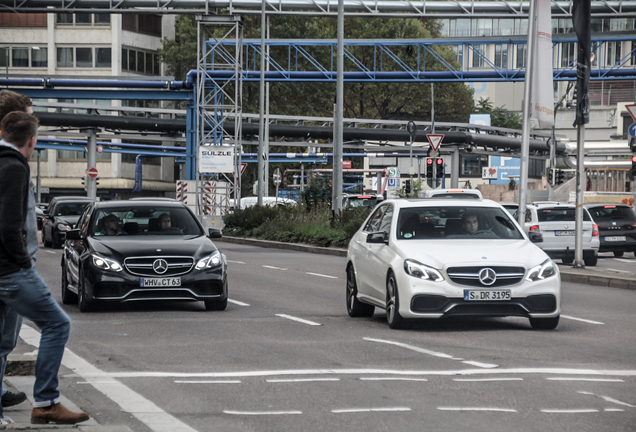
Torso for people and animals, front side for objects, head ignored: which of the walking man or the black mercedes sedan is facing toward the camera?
the black mercedes sedan

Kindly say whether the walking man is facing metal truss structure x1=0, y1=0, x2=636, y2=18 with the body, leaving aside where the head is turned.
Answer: no

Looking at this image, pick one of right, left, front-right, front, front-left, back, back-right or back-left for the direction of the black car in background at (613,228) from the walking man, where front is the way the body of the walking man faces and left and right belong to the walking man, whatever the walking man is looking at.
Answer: front-left

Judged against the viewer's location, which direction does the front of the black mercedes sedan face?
facing the viewer

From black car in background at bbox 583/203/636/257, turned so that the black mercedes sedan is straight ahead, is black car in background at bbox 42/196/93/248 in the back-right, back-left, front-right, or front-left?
front-right

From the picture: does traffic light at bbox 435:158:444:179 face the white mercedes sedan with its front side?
yes

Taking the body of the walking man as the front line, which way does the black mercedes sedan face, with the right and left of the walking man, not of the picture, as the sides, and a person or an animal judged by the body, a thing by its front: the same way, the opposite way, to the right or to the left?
to the right

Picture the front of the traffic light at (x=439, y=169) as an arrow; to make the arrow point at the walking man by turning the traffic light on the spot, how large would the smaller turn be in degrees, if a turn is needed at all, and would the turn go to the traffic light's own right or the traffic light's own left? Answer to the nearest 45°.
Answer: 0° — it already faces them

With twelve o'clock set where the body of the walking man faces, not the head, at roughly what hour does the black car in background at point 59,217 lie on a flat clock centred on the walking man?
The black car in background is roughly at 9 o'clock from the walking man.

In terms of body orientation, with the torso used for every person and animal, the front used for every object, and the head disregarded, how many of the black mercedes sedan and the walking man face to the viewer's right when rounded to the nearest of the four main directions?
1

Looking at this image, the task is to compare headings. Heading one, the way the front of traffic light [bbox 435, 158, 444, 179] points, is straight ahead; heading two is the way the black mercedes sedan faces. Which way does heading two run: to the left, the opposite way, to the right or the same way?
the same way

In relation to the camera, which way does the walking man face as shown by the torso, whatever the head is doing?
to the viewer's right

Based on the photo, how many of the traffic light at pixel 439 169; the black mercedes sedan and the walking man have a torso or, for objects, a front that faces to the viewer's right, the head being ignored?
1

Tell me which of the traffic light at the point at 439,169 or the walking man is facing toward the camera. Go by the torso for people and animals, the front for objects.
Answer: the traffic light

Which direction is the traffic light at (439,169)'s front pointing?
toward the camera
